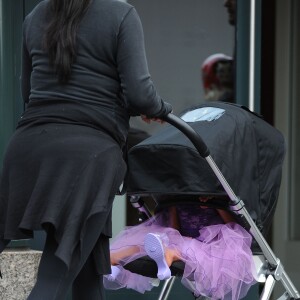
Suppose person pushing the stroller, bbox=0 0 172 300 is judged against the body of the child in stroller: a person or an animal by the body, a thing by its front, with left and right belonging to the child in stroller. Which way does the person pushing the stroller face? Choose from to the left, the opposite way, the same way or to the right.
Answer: the opposite way

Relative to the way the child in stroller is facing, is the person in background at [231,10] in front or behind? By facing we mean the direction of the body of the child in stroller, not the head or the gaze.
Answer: behind

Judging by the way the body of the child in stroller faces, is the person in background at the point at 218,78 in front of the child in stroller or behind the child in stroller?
behind

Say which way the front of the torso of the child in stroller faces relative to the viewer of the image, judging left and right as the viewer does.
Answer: facing the viewer and to the left of the viewer
